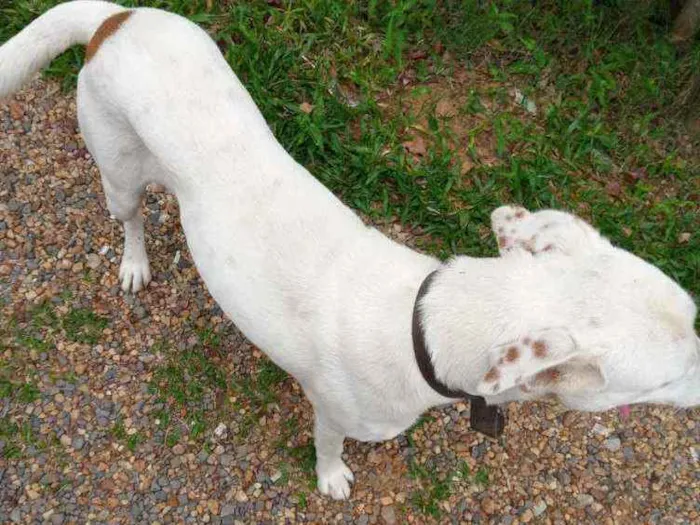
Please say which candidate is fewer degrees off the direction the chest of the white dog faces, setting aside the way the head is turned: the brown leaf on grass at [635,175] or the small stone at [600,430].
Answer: the small stone

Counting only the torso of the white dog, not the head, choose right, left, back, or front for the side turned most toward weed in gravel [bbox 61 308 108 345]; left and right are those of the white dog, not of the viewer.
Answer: back

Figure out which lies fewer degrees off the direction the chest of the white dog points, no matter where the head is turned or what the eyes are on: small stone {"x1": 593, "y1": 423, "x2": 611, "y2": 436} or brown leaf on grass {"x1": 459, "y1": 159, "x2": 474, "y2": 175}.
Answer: the small stone

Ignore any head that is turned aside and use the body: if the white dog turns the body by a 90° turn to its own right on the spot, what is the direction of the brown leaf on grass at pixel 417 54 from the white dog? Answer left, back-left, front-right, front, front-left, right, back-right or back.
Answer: back-right

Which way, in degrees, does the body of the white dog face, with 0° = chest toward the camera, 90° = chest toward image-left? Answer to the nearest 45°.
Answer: approximately 315°

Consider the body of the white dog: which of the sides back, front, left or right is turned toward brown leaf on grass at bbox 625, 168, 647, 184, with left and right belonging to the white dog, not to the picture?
left

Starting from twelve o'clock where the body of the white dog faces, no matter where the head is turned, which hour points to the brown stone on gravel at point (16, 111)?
The brown stone on gravel is roughly at 6 o'clock from the white dog.

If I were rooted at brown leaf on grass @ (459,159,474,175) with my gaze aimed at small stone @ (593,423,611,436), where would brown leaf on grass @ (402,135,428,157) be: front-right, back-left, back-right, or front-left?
back-right

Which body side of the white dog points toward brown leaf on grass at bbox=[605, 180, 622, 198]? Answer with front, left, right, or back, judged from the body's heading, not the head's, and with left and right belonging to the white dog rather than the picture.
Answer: left

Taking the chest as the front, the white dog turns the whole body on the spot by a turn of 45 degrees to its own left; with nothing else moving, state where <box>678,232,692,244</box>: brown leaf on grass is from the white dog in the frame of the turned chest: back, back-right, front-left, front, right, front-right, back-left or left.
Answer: front-left
